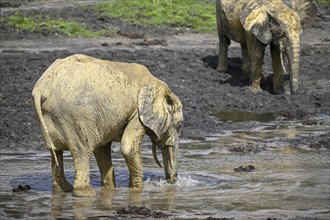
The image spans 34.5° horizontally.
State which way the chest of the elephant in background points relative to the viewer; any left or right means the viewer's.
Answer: facing the viewer and to the right of the viewer

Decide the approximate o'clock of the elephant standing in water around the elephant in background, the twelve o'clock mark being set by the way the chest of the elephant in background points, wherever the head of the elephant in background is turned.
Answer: The elephant standing in water is roughly at 2 o'clock from the elephant in background.
